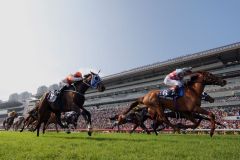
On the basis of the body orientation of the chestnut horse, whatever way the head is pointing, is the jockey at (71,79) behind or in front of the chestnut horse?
behind

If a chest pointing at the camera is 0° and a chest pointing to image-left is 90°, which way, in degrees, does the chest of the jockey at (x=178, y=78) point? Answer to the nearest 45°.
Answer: approximately 270°

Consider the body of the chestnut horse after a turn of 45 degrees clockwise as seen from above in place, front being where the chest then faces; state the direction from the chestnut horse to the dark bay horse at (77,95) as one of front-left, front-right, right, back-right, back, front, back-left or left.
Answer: back-right

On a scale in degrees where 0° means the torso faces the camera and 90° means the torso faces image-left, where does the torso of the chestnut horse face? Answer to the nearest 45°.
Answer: approximately 270°

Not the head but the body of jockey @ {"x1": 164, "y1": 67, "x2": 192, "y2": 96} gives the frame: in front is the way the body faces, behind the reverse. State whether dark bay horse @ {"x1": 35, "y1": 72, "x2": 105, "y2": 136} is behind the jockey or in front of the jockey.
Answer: behind

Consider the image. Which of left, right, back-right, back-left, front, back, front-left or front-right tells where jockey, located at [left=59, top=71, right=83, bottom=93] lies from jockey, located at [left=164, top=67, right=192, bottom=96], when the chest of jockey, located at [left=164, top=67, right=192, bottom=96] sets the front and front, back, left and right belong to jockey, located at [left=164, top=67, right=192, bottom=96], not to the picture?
back
